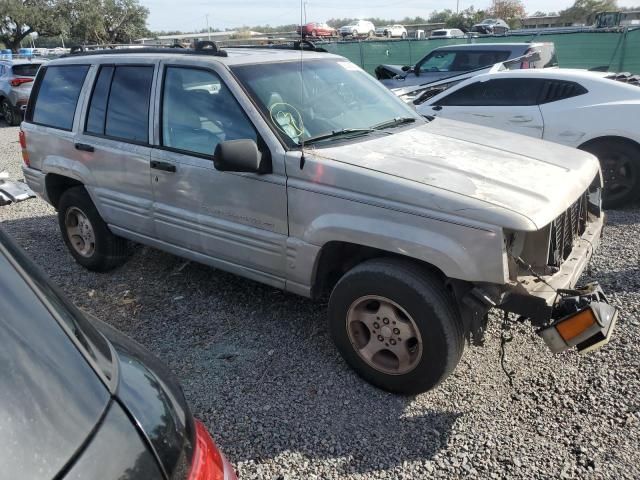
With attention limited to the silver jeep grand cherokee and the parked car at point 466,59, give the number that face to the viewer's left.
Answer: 1

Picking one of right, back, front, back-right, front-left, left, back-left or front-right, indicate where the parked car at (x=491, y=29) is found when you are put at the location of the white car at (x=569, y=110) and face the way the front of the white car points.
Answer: front-right

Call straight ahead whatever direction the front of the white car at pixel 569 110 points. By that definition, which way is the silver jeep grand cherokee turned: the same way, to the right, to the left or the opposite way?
the opposite way

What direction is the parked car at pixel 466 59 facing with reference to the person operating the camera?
facing to the left of the viewer

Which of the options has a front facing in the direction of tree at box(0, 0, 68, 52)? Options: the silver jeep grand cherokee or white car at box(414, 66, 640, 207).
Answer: the white car

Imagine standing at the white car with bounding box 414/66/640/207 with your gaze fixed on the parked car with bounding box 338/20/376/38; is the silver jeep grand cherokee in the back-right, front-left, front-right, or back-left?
back-left

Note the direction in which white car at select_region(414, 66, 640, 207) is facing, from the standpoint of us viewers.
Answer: facing away from the viewer and to the left of the viewer

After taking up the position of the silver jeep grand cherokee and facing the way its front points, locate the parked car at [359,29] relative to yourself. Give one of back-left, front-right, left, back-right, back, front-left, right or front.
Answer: back-left

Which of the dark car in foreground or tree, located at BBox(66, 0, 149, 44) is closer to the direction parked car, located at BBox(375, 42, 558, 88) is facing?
the tree

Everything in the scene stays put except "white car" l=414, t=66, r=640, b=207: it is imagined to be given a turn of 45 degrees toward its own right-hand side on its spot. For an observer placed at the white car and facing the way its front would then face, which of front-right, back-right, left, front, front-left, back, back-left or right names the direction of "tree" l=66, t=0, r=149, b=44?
front-left

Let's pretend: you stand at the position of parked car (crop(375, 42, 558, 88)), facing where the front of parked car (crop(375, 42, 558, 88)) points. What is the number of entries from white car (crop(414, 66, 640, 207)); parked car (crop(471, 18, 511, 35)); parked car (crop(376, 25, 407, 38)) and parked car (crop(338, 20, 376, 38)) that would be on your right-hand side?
3

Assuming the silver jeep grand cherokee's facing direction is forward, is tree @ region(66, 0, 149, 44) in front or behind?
behind

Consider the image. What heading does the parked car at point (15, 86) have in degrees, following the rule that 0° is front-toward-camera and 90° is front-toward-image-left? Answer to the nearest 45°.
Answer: approximately 135°
